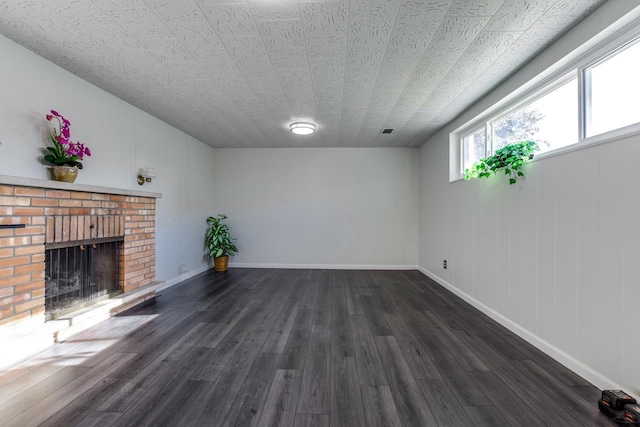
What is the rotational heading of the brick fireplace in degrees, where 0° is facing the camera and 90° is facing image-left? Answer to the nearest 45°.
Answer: approximately 315°

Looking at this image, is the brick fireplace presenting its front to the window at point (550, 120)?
yes

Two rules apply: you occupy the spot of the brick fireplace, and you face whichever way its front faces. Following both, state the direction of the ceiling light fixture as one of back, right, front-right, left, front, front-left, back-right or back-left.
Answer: front-left

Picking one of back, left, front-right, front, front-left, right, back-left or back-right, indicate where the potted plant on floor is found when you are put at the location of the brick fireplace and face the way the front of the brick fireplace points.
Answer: left

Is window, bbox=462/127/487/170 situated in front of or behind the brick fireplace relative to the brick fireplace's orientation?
in front
